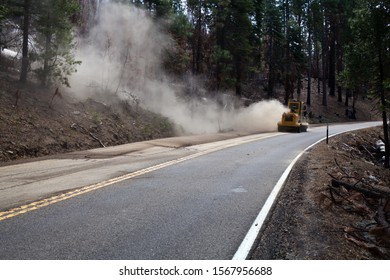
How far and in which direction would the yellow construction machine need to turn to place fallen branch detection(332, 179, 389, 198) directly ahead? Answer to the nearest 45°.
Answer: approximately 45° to its left

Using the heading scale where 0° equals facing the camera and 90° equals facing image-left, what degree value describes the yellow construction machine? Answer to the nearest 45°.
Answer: approximately 45°

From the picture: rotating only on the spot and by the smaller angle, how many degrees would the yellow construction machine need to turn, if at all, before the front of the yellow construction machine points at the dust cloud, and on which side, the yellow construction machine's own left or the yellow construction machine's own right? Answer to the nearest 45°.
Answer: approximately 45° to the yellow construction machine's own right
